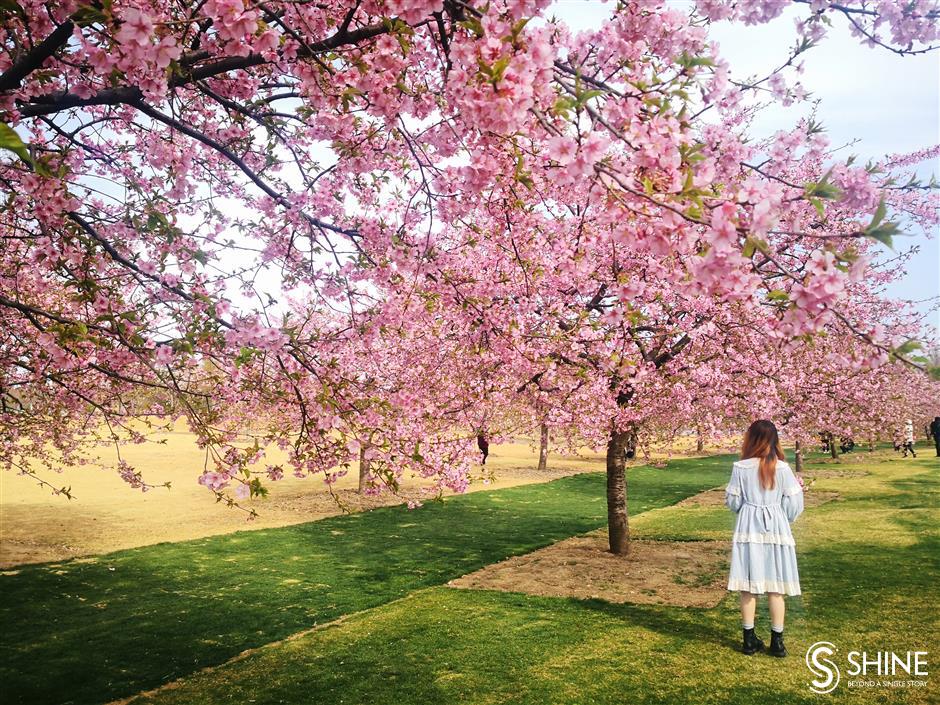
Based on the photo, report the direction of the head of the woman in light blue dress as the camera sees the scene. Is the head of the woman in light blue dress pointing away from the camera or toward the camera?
away from the camera

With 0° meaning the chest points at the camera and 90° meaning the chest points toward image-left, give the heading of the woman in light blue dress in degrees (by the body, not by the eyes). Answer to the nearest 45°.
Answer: approximately 180°
